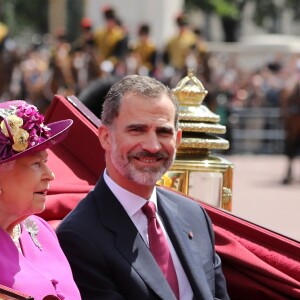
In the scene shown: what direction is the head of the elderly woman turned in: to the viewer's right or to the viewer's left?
to the viewer's right

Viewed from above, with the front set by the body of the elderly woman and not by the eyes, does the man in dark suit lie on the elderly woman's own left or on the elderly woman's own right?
on the elderly woman's own left

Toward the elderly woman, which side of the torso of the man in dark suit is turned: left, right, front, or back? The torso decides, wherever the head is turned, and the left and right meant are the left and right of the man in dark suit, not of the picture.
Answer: right

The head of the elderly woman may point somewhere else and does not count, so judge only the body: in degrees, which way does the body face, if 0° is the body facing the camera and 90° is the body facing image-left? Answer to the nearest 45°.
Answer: approximately 315°

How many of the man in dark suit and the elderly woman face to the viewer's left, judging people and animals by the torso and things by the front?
0

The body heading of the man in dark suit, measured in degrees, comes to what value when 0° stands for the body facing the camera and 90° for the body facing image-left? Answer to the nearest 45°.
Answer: approximately 315°
